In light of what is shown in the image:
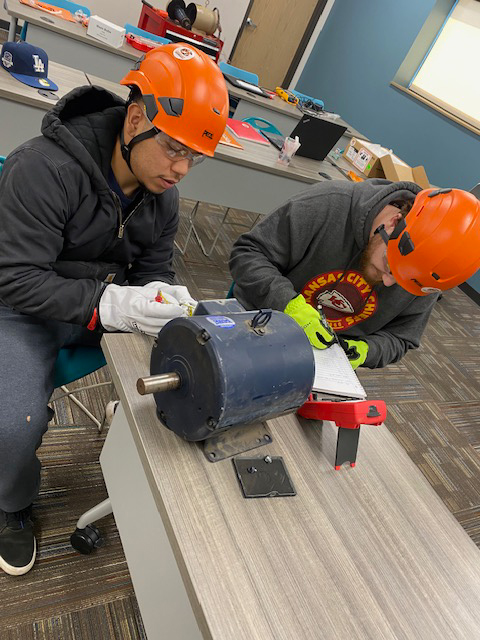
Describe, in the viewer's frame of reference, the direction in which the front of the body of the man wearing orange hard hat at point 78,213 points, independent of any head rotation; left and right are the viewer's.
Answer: facing the viewer and to the right of the viewer

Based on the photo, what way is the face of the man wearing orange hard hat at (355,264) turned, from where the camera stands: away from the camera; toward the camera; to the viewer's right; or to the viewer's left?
to the viewer's left

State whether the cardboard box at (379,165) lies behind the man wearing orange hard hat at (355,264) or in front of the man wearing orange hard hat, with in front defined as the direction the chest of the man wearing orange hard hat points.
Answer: behind

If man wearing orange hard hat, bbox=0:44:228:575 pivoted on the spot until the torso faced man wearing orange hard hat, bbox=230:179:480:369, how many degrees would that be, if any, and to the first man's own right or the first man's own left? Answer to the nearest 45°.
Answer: approximately 45° to the first man's own left

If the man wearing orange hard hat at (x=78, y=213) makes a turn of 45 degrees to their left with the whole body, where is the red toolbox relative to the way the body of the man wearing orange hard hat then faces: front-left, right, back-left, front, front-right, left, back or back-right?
left

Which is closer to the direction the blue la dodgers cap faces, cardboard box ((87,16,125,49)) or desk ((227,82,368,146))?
the desk

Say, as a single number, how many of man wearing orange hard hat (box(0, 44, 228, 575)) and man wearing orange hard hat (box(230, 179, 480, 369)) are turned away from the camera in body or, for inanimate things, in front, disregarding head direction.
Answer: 0
